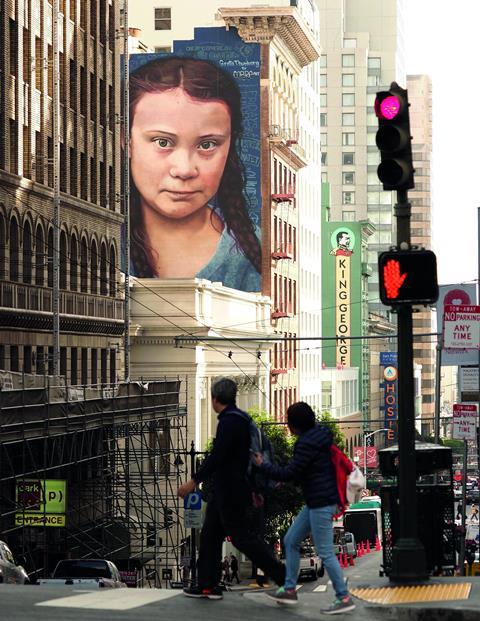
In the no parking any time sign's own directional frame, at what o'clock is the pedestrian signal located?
The pedestrian signal is roughly at 12 o'clock from the no parking any time sign.

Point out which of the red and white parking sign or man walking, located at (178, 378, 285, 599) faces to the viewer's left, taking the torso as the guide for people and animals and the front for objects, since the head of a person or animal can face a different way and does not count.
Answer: the man walking

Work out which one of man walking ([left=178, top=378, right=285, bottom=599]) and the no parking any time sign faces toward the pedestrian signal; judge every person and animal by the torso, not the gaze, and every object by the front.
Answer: the no parking any time sign

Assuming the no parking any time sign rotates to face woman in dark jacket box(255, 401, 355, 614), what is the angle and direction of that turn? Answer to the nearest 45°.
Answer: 0° — it already faces them

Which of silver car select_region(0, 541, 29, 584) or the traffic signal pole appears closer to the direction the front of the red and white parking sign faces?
the traffic signal pole

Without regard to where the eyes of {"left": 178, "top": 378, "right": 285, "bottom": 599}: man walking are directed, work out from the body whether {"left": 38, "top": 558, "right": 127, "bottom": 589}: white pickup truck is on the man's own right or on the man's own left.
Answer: on the man's own right

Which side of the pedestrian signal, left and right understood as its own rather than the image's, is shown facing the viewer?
front

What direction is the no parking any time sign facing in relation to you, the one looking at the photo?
facing the viewer

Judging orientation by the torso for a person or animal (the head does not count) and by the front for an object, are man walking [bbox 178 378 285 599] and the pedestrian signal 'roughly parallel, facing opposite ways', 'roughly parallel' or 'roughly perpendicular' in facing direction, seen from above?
roughly perpendicular

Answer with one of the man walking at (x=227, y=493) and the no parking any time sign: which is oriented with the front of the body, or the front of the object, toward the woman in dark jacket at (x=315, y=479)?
the no parking any time sign

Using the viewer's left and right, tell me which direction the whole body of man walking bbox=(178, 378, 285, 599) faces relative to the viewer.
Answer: facing to the left of the viewer
